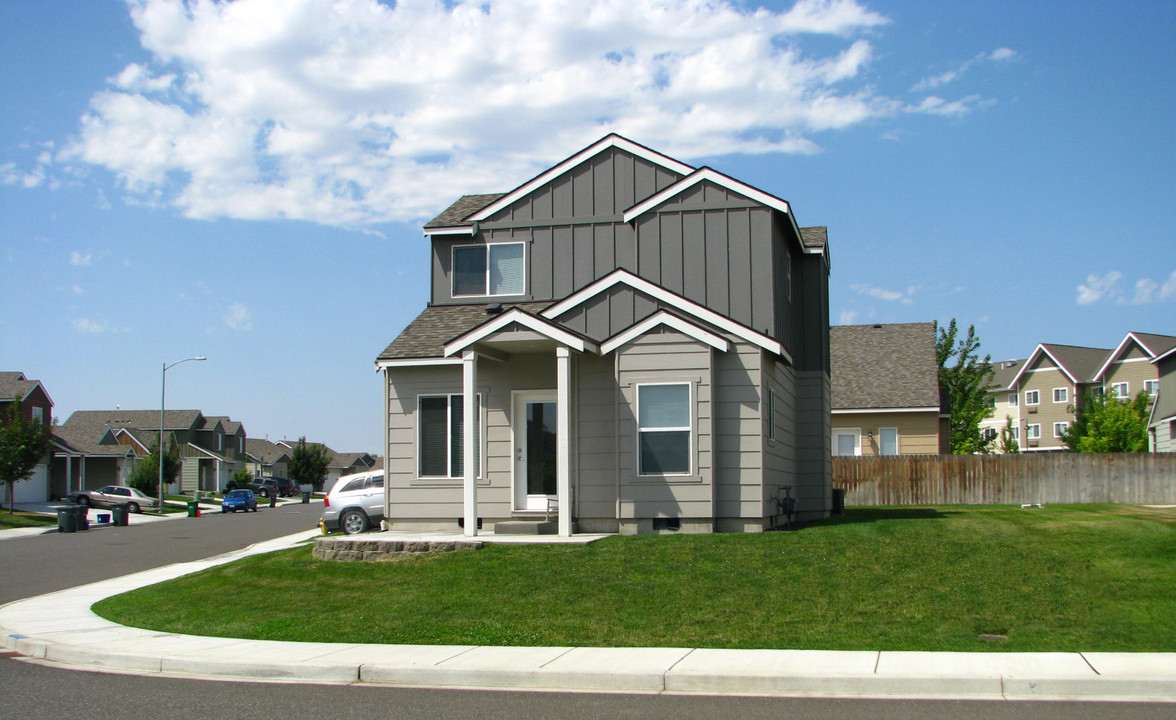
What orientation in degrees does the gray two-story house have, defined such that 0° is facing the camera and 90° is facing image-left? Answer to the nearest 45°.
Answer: approximately 0°

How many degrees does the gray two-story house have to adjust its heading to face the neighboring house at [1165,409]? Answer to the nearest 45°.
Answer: approximately 135° to its left

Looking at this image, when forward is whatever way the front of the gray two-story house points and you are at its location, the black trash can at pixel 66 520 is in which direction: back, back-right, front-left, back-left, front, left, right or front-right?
back-right

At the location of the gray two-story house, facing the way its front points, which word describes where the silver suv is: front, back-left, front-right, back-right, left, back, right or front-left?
back-right

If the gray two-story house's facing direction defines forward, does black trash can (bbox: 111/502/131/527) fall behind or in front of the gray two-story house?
behind

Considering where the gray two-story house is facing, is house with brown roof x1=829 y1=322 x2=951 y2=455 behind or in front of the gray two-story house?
behind

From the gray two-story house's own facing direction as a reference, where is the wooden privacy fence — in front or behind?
behind

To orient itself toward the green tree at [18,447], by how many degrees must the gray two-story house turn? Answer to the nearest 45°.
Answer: approximately 135° to its right
